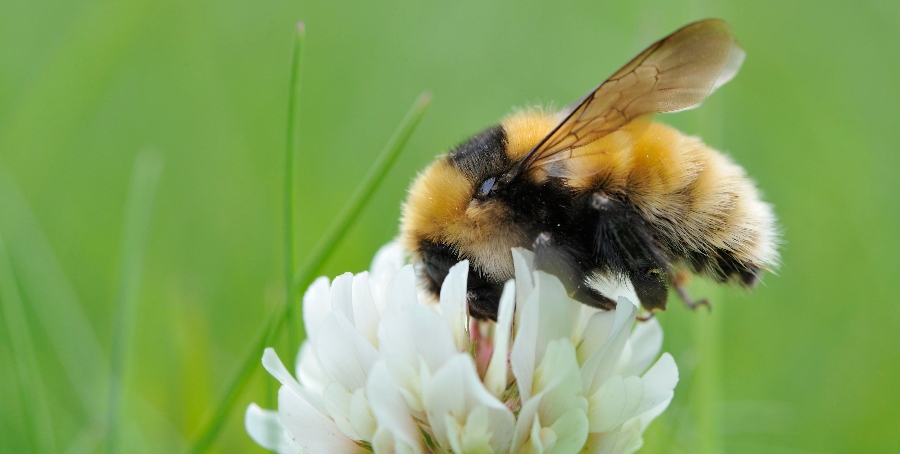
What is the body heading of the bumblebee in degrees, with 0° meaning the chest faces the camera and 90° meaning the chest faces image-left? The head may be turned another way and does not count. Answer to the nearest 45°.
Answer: approximately 90°
